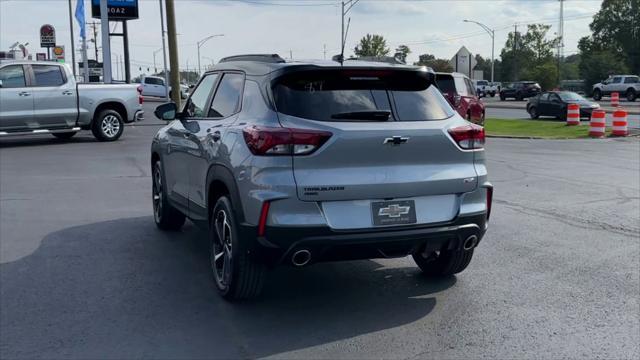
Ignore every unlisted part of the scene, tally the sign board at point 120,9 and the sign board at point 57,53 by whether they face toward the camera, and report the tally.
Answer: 2

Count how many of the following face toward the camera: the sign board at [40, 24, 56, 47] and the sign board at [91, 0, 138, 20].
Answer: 2

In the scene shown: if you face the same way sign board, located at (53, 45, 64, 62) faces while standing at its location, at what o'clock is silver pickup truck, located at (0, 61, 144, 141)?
The silver pickup truck is roughly at 12 o'clock from the sign board.

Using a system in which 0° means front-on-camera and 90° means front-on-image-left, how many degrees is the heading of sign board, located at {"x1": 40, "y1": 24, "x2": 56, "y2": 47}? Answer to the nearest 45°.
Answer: approximately 0°

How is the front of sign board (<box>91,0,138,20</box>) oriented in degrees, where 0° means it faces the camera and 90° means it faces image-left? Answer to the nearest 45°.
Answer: approximately 0°

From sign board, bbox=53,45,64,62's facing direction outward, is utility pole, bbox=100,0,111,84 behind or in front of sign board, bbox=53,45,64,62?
in front

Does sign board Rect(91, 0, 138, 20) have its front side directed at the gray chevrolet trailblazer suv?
yes

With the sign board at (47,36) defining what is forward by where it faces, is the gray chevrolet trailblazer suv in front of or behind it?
in front
